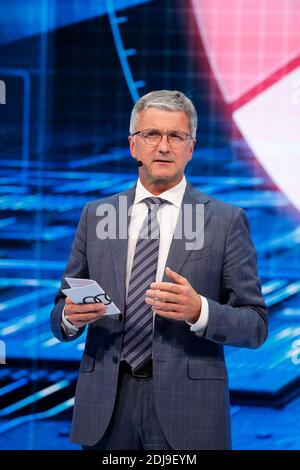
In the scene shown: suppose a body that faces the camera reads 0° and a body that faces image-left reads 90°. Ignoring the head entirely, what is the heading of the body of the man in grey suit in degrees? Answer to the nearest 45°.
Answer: approximately 0°
